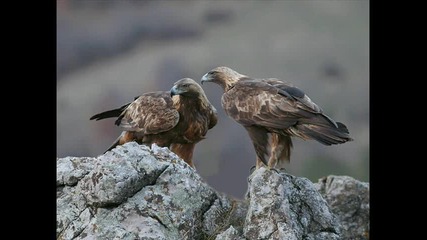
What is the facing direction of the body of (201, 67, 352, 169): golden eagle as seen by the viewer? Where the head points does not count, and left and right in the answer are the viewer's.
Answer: facing to the left of the viewer

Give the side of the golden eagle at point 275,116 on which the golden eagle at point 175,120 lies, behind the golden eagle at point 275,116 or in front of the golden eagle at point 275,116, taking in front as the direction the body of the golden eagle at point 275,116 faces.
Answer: in front

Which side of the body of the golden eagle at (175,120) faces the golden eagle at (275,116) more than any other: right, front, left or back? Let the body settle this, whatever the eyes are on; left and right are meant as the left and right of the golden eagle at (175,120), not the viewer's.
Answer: front

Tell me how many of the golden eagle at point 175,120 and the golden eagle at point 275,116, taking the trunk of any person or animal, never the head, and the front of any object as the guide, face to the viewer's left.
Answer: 1
